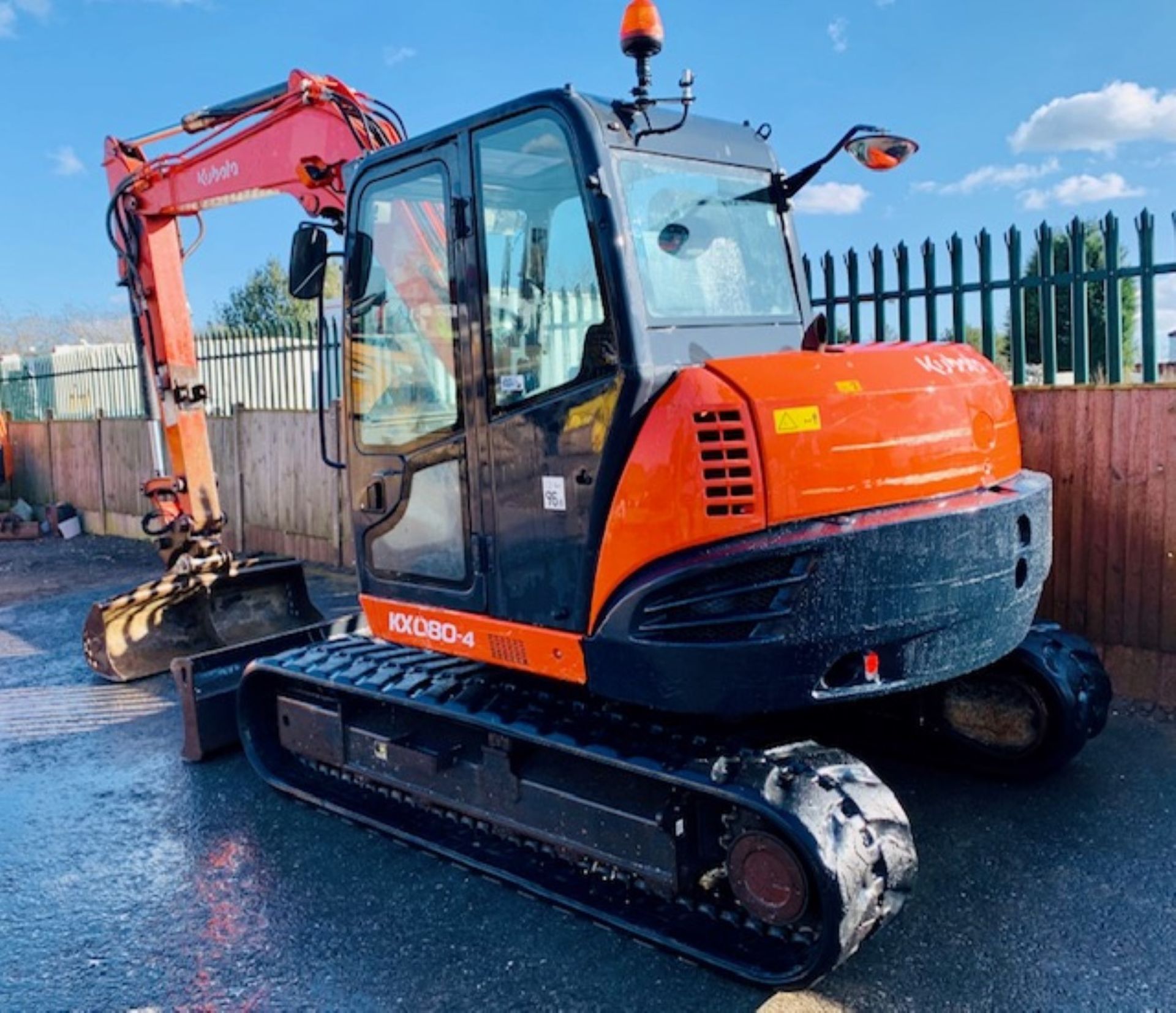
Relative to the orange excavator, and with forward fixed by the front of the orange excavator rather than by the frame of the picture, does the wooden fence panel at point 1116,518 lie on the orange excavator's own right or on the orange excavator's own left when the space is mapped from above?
on the orange excavator's own right

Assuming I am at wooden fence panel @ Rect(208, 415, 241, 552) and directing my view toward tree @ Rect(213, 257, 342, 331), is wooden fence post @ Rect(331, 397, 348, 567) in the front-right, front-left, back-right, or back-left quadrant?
back-right

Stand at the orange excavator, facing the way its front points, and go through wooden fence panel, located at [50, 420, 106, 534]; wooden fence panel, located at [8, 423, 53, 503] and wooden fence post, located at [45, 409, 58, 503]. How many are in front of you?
3

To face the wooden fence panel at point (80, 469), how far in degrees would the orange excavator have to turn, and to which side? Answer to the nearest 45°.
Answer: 0° — it already faces it

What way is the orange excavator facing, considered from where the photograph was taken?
facing away from the viewer and to the left of the viewer
